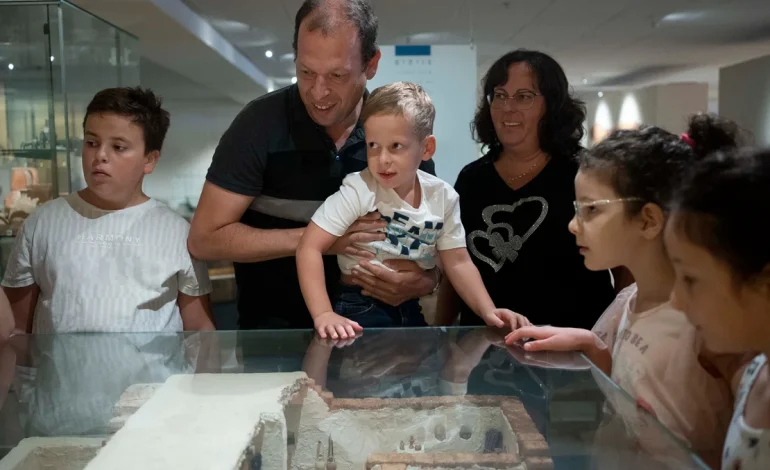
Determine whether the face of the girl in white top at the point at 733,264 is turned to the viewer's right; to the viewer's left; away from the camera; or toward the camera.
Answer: to the viewer's left

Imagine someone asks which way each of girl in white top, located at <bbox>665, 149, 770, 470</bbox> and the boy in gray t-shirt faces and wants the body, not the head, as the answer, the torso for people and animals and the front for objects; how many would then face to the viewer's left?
1

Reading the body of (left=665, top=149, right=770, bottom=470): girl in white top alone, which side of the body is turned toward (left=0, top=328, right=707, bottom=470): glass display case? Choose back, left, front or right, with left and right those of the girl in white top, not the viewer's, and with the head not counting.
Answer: front

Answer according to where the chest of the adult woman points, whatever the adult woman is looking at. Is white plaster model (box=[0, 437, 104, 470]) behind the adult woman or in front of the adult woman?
in front

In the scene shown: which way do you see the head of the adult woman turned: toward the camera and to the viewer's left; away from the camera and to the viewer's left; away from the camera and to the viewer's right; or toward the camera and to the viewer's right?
toward the camera and to the viewer's left

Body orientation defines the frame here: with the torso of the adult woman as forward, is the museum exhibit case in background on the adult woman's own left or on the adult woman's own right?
on the adult woman's own right

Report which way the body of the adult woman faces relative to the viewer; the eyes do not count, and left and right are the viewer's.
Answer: facing the viewer and to the left of the viewer

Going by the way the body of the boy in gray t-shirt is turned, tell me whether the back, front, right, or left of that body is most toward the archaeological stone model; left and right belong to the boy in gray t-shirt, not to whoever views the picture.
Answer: front

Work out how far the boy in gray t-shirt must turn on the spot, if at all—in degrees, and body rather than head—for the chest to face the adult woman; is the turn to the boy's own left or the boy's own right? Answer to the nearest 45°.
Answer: approximately 90° to the boy's own left

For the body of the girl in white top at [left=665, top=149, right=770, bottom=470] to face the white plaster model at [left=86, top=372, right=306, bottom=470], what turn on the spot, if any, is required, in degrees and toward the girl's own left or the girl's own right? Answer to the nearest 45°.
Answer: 0° — they already face it

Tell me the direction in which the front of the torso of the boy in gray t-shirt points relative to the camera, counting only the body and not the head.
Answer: toward the camera
